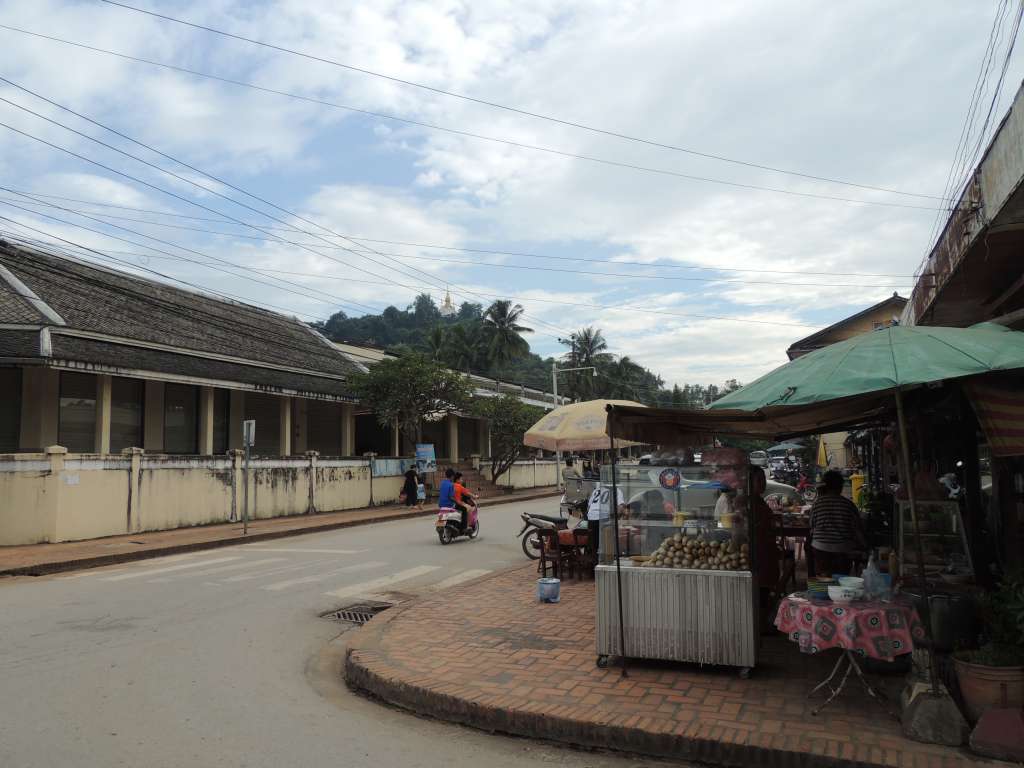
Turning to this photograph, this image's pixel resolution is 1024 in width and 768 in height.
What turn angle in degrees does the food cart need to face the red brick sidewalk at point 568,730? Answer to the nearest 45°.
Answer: approximately 45° to its right

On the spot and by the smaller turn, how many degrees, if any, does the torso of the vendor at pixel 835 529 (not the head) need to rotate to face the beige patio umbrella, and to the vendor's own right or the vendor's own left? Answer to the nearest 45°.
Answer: approximately 45° to the vendor's own left

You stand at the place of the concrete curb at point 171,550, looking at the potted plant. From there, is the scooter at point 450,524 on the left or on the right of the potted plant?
left

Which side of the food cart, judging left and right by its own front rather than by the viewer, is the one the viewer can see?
front

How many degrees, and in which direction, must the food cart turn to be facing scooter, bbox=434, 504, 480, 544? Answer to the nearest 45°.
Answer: approximately 135° to its right
